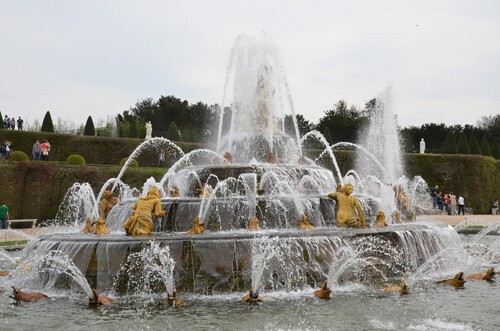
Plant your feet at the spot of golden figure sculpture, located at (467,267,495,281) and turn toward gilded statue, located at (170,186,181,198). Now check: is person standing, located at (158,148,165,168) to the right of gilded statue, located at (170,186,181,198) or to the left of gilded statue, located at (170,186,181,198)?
right
